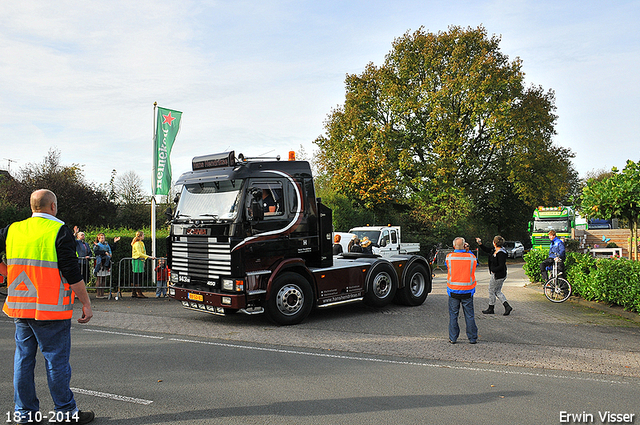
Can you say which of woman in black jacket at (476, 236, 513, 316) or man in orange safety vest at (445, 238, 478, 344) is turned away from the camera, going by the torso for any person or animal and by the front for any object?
the man in orange safety vest

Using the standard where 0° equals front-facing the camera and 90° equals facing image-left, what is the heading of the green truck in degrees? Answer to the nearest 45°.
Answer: approximately 0°

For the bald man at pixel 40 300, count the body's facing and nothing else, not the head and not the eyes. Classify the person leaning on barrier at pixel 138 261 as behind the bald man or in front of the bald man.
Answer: in front

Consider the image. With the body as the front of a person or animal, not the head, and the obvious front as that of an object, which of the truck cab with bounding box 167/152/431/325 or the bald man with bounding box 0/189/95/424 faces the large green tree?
the bald man

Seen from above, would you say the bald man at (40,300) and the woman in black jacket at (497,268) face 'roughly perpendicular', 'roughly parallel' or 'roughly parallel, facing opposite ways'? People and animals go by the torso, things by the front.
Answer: roughly perpendicular

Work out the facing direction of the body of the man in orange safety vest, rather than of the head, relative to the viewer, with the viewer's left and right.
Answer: facing away from the viewer

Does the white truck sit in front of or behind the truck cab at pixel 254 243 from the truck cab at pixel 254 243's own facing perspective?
behind

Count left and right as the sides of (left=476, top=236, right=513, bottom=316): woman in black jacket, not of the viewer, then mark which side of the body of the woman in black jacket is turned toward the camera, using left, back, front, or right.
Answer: left

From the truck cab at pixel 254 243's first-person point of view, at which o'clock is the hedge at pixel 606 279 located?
The hedge is roughly at 7 o'clock from the truck cab.

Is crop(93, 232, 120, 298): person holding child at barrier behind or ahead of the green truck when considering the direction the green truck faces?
ahead
